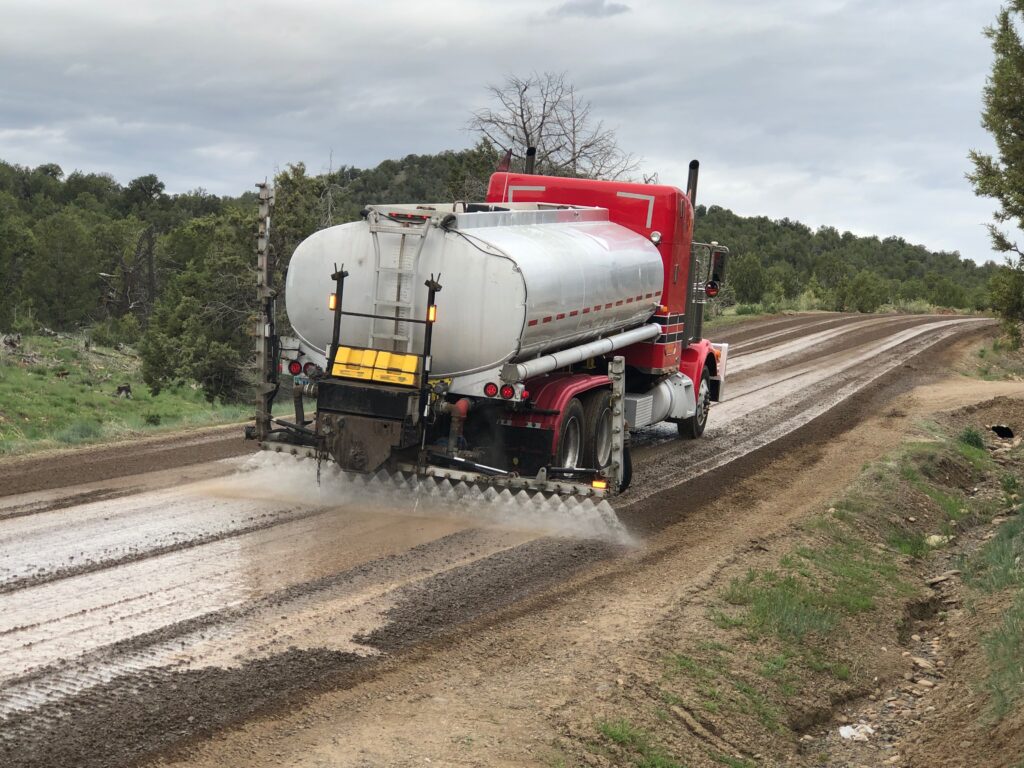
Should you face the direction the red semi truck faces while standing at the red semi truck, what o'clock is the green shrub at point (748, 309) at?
The green shrub is roughly at 11 o'clock from the red semi truck.

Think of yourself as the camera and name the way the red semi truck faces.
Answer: facing away from the viewer and to the right of the viewer

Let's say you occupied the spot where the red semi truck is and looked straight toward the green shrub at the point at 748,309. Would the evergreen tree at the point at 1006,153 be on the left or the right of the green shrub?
right
